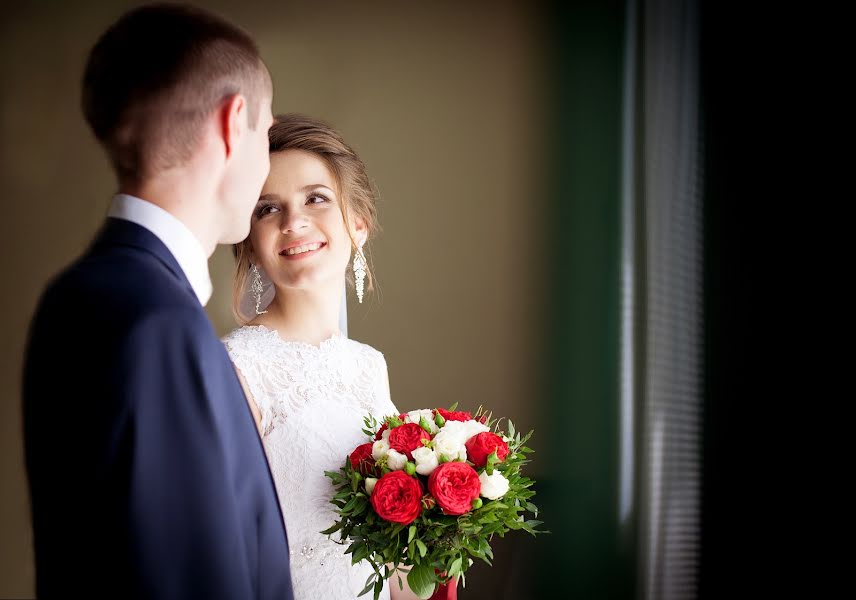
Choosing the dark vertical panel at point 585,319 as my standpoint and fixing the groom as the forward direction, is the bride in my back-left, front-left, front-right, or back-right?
front-right

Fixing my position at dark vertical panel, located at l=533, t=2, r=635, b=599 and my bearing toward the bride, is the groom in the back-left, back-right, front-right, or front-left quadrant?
front-left

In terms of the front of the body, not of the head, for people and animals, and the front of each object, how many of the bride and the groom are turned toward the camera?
1

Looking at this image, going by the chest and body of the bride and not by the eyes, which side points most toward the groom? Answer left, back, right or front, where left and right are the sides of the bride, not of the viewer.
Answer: front

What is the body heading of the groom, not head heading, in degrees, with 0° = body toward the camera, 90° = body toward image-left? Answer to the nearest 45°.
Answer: approximately 225°

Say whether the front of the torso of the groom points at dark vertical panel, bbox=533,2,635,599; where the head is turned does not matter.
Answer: yes

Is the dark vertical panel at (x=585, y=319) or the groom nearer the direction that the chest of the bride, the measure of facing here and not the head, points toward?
the groom

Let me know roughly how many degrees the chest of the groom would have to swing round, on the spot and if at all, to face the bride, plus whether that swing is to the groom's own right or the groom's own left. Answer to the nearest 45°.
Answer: approximately 45° to the groom's own left

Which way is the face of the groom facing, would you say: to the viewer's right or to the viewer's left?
to the viewer's right

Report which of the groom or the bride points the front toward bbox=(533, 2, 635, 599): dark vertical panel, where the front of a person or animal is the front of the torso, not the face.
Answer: the groom

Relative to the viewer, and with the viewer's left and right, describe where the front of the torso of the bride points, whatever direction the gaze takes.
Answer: facing the viewer

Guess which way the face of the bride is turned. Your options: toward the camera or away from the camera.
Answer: toward the camera

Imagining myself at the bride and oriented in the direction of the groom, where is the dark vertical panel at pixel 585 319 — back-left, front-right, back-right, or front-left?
back-left

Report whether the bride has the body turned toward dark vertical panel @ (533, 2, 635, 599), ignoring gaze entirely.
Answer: no

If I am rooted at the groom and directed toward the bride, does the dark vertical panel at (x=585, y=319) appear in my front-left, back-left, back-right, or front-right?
front-right
